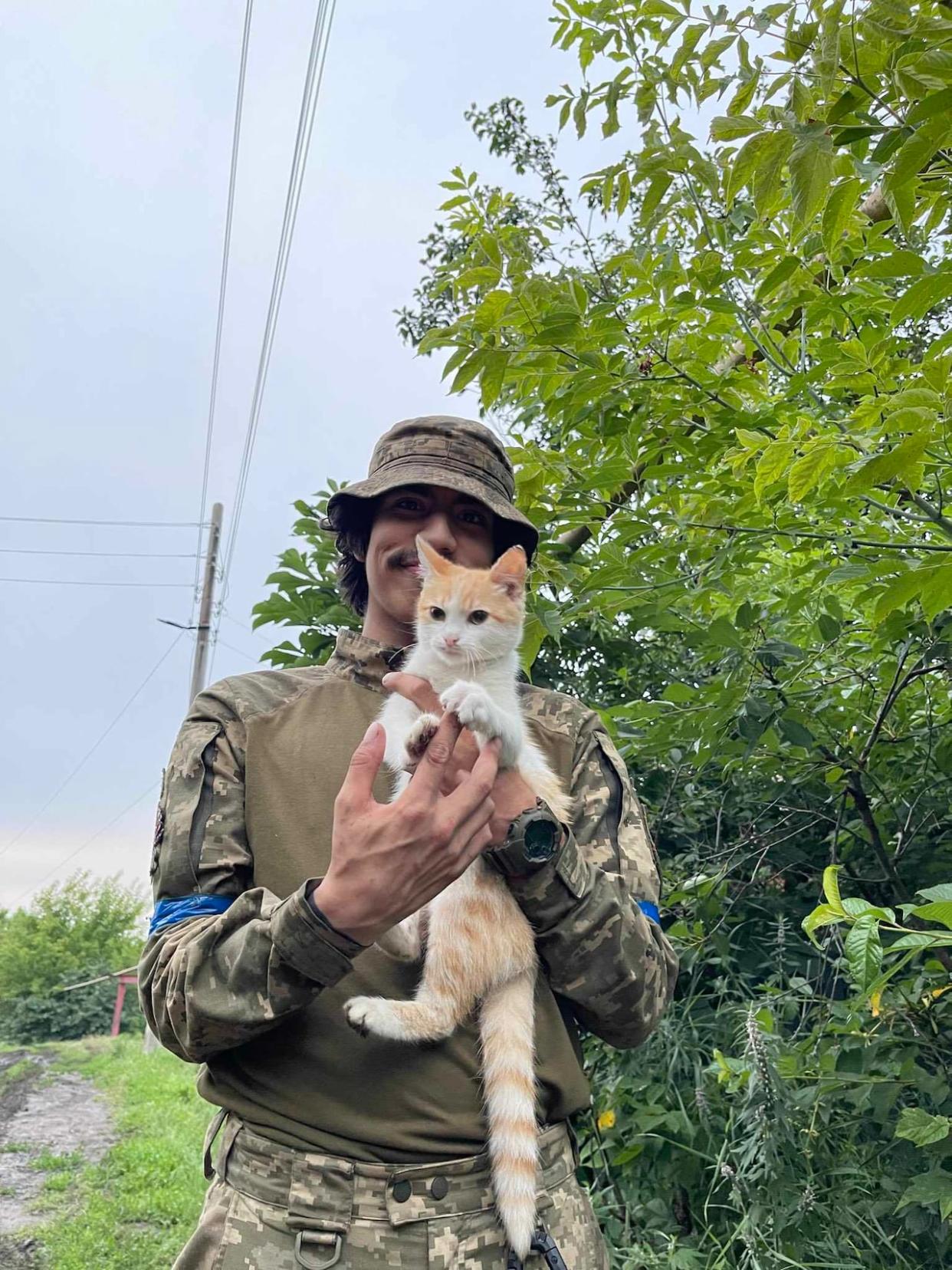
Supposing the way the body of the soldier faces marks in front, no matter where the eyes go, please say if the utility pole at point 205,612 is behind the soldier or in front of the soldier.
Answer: behind

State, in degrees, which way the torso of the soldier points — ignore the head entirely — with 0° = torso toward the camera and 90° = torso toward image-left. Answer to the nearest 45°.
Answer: approximately 0°

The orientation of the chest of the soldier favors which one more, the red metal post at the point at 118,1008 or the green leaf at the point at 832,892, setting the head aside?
the green leaf

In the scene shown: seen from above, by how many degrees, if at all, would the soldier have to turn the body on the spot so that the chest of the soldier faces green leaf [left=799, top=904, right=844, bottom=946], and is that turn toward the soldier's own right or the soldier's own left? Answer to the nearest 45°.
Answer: approximately 90° to the soldier's own left

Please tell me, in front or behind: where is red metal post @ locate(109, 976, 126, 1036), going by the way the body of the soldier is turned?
behind

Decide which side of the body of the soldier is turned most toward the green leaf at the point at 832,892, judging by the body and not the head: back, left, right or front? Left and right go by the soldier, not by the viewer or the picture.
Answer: left

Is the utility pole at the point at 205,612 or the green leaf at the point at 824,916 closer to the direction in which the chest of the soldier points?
the green leaf

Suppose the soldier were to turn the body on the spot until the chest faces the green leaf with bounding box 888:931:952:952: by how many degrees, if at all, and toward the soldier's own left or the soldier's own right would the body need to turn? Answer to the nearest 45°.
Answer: approximately 90° to the soldier's own left

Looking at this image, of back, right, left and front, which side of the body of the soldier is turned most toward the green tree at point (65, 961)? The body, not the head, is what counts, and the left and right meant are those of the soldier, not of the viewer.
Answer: back

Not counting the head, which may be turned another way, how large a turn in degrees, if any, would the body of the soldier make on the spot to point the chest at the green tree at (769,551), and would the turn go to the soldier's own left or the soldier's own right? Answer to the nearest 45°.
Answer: approximately 135° to the soldier's own left

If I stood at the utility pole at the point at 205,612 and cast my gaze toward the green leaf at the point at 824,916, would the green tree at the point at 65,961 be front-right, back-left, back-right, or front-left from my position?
back-right
